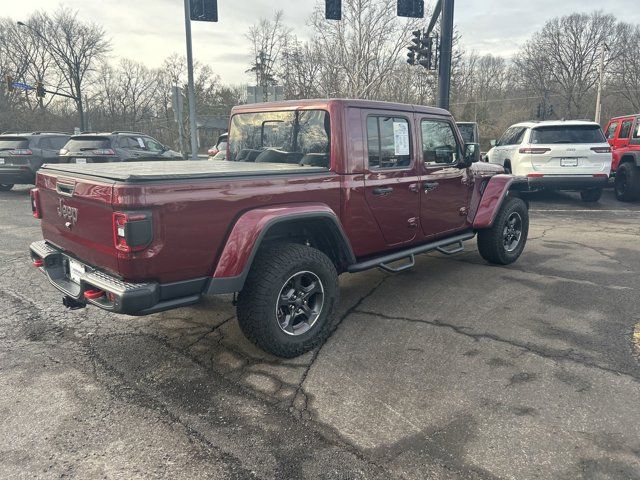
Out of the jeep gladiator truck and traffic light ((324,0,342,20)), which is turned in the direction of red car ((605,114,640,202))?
the jeep gladiator truck

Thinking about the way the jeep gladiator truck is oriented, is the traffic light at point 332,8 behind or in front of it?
in front

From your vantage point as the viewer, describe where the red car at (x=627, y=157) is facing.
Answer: facing away from the viewer and to the left of the viewer

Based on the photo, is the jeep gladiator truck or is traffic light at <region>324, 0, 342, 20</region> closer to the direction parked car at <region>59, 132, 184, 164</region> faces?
the traffic light

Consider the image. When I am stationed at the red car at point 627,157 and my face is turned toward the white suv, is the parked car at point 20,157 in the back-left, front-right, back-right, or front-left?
front-right

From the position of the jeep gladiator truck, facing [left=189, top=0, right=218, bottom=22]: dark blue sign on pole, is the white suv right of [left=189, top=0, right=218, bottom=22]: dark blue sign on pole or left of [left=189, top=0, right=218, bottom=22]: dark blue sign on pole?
right

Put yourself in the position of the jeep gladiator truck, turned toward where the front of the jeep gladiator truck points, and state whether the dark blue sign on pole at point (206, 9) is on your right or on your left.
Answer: on your left

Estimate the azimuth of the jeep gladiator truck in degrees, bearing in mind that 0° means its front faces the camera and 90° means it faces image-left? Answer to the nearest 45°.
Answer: approximately 225°

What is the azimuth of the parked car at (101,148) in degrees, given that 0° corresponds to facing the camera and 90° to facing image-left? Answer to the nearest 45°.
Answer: approximately 225°

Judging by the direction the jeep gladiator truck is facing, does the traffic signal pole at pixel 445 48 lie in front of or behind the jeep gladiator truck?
in front

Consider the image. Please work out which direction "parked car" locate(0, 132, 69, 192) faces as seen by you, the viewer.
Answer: facing away from the viewer and to the right of the viewer

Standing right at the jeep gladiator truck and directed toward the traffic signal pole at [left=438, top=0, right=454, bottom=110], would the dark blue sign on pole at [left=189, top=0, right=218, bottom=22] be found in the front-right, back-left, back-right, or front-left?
front-left
